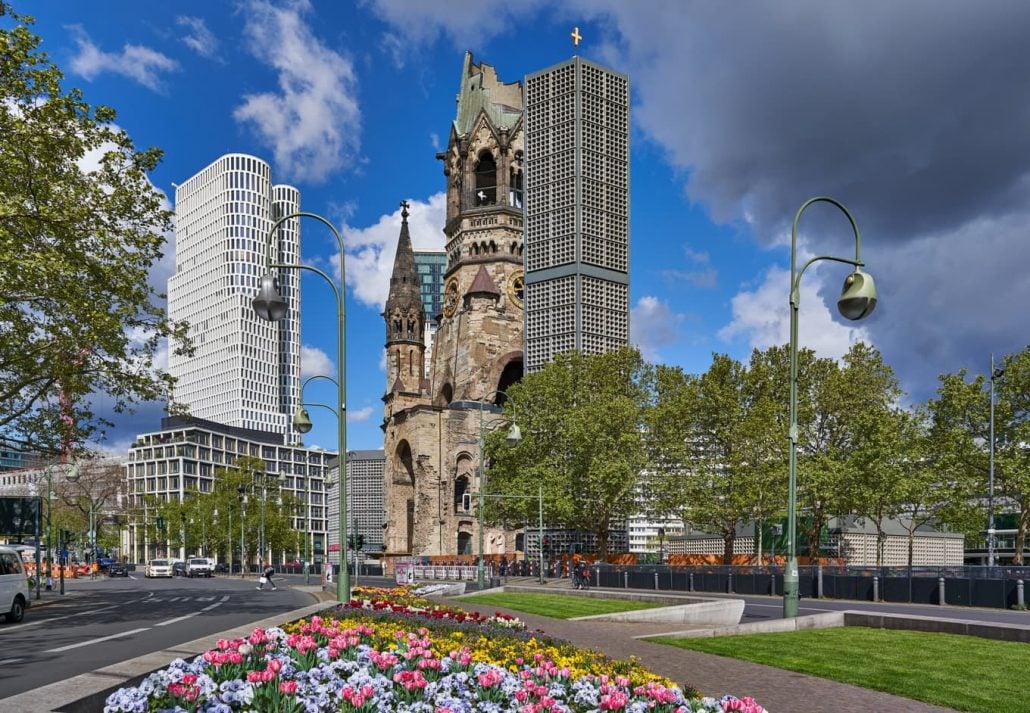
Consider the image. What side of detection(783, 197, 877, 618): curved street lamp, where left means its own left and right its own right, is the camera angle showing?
right

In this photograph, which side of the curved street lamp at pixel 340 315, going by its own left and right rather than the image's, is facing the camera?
left

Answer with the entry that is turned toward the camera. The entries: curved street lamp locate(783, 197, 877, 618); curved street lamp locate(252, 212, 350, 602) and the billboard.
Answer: the billboard

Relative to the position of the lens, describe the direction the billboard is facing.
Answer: facing the viewer

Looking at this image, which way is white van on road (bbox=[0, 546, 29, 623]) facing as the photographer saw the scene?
facing the viewer and to the left of the viewer

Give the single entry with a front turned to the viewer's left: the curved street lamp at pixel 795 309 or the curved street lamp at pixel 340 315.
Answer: the curved street lamp at pixel 340 315

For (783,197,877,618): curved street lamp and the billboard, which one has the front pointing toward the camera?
the billboard
